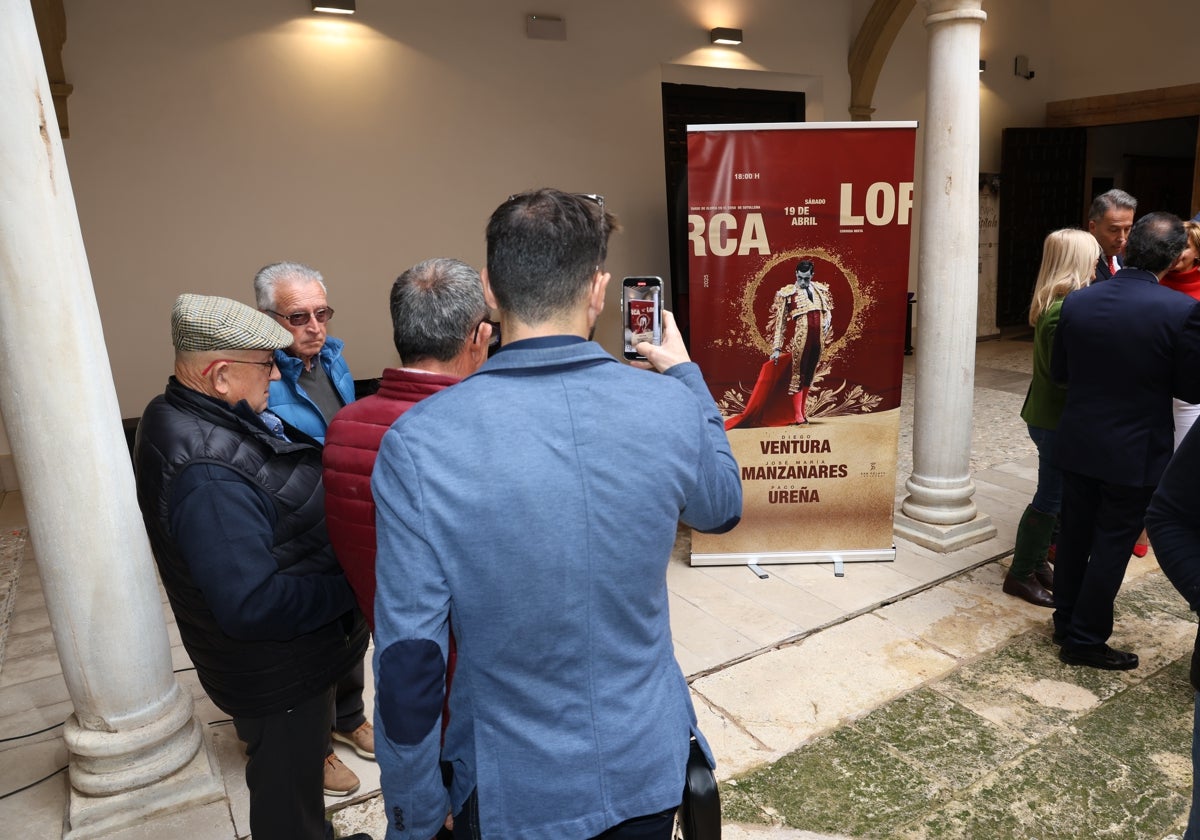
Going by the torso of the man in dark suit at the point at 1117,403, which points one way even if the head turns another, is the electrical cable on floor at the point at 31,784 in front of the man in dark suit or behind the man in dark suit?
behind

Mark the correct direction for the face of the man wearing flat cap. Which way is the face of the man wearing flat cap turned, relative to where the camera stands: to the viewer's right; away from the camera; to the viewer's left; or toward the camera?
to the viewer's right

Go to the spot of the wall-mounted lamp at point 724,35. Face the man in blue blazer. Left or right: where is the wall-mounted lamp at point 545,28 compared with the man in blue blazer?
right

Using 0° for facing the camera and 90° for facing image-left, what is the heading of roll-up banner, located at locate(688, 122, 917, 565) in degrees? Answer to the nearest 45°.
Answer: approximately 0°

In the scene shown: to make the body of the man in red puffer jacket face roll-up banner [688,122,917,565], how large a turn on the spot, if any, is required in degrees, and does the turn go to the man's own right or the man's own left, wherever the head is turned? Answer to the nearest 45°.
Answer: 0° — they already face it

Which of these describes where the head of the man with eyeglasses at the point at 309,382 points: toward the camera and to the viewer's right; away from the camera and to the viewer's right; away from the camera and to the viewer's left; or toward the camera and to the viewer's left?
toward the camera and to the viewer's right

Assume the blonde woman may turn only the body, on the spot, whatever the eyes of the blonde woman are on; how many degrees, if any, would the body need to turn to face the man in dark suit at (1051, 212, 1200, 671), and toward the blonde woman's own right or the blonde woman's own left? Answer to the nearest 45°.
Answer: approximately 90° to the blonde woman's own right

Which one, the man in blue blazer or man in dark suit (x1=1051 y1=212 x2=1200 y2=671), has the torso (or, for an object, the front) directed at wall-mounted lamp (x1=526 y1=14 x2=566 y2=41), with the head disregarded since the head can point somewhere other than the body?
the man in blue blazer

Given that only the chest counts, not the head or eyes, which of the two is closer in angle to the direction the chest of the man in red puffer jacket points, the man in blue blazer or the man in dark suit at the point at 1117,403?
the man in dark suit

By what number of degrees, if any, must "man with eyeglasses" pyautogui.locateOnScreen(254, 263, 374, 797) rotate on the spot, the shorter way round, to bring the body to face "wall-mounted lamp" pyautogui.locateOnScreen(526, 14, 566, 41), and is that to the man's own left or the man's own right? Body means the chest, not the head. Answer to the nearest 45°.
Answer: approximately 90° to the man's own left

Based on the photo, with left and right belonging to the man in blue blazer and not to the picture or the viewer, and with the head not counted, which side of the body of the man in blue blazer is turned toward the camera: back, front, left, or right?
back

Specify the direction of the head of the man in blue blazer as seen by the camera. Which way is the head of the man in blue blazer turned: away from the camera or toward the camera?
away from the camera

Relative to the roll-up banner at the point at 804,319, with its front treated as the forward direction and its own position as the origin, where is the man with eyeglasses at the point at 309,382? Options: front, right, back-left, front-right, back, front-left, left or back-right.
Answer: front-right

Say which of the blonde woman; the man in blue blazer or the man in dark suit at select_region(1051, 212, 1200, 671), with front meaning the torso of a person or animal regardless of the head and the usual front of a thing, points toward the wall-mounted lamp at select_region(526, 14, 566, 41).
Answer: the man in blue blazer

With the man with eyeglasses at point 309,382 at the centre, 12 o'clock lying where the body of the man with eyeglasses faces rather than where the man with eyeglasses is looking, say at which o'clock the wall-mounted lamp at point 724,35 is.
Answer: The wall-mounted lamp is roughly at 9 o'clock from the man with eyeglasses.

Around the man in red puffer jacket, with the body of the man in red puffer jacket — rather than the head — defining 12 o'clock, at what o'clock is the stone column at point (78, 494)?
The stone column is roughly at 9 o'clock from the man in red puffer jacket.
